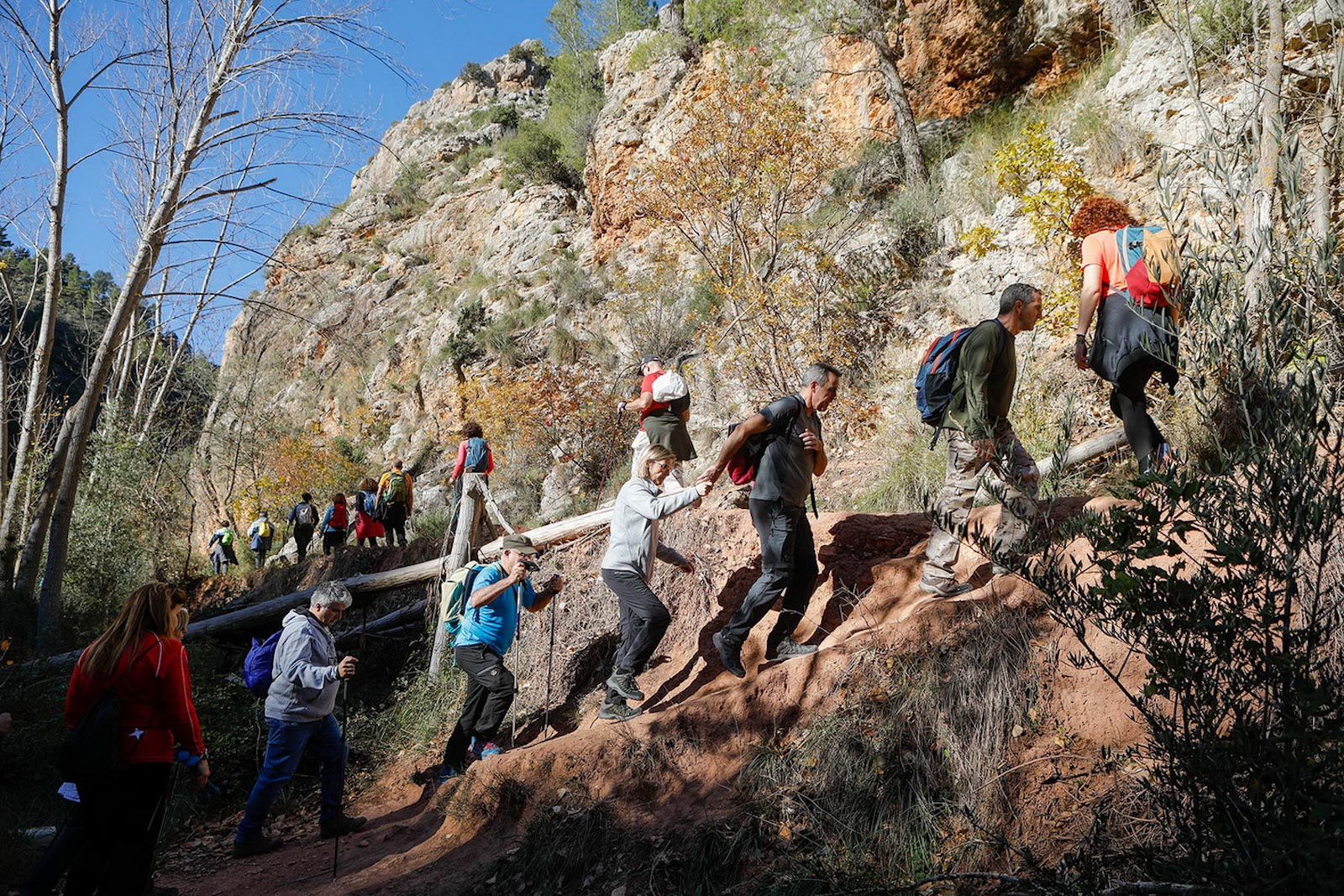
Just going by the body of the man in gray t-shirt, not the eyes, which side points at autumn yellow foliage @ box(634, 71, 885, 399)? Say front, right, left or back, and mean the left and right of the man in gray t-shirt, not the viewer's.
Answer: left

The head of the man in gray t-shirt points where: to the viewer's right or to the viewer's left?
to the viewer's right

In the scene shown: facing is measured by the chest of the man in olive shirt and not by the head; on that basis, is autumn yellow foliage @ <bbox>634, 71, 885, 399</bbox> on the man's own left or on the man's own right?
on the man's own left

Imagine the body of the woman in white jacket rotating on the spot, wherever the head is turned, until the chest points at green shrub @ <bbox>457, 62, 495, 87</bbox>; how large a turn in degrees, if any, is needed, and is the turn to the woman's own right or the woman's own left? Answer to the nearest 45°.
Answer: approximately 90° to the woman's own left

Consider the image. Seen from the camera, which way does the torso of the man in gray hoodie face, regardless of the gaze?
to the viewer's right

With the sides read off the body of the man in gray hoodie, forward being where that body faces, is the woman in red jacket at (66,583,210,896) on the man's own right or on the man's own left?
on the man's own right

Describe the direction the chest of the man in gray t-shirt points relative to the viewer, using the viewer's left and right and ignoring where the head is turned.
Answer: facing to the right of the viewer

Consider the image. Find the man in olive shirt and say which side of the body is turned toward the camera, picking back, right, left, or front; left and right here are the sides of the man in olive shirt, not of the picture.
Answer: right

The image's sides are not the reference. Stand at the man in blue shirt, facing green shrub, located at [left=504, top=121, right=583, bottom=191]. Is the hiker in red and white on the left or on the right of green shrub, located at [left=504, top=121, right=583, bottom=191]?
right

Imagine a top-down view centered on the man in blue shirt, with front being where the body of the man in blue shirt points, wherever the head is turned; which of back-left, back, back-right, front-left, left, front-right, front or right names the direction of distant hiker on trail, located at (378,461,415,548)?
left

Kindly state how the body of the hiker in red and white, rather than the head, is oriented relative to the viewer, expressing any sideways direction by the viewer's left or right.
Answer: facing away from the viewer and to the left of the viewer

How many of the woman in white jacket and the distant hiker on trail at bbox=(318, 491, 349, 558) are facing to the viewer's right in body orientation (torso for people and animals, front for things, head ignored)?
1

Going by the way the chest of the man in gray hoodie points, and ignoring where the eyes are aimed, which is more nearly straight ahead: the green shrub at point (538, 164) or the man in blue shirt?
the man in blue shirt

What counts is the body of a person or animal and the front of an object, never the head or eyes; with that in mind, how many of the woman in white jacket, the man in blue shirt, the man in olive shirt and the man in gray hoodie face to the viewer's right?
4

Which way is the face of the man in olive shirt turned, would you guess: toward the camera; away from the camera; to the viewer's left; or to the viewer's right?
to the viewer's right
